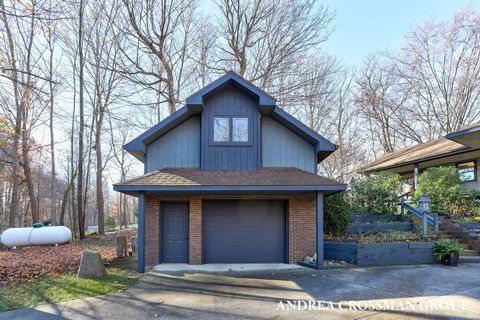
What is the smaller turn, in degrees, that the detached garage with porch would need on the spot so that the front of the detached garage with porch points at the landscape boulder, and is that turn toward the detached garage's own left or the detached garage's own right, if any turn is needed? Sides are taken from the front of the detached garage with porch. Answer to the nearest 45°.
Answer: approximately 45° to the detached garage's own right

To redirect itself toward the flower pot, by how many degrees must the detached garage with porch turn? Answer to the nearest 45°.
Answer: approximately 90° to its left

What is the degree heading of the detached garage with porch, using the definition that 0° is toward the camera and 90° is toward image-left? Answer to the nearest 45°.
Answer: approximately 0°

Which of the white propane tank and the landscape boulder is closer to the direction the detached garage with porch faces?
the landscape boulder

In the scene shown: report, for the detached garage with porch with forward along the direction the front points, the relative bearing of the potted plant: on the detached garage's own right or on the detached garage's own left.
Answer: on the detached garage's own left

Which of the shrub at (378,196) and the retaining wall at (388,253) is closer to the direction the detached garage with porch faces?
the retaining wall
